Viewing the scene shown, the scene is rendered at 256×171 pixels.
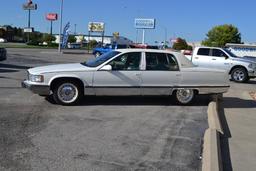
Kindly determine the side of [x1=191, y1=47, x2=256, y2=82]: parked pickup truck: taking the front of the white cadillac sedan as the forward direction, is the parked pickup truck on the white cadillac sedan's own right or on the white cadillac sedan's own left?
on the white cadillac sedan's own right

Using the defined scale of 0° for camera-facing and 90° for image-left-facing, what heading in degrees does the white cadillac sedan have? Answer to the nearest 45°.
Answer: approximately 90°
